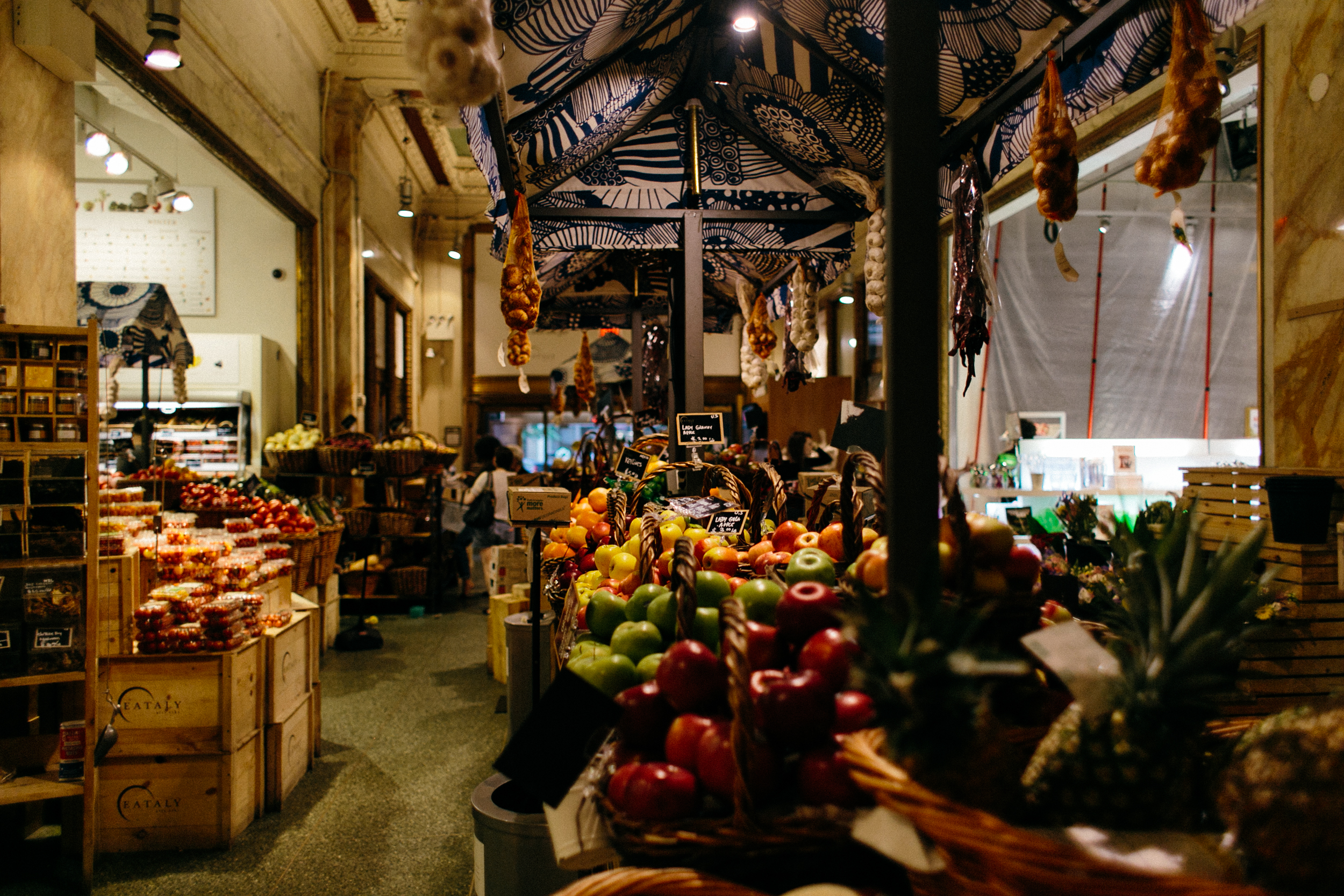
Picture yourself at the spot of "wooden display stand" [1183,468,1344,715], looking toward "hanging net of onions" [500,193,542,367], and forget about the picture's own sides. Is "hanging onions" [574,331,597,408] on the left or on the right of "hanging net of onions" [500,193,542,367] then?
right

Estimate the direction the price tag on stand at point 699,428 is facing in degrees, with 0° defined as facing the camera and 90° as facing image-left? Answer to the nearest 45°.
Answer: approximately 0°

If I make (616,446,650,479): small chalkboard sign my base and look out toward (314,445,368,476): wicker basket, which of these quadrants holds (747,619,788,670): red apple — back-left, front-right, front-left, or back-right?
back-left

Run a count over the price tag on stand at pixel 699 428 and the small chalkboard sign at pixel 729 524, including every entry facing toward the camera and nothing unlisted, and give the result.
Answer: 2

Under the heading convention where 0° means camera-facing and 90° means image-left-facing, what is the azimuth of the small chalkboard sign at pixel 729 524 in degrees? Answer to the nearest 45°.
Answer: approximately 0°

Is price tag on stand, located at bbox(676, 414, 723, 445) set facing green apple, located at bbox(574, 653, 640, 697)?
yes

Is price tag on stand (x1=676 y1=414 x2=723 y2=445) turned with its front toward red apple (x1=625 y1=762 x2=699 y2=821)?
yes

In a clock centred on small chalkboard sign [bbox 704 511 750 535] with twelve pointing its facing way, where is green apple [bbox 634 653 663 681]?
The green apple is roughly at 12 o'clock from the small chalkboard sign.
